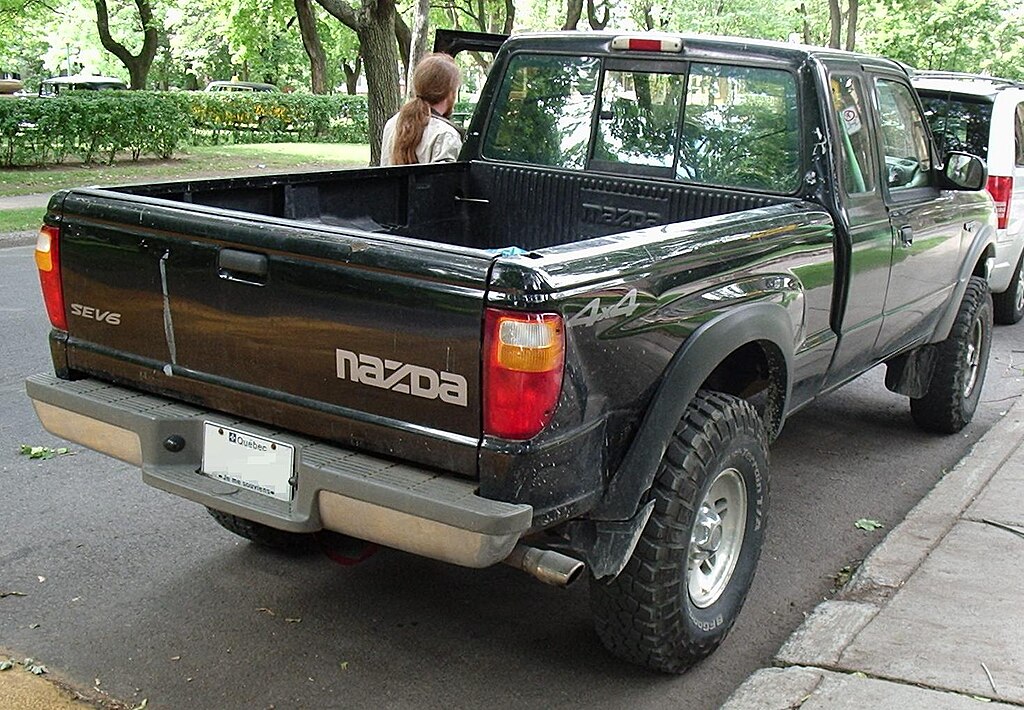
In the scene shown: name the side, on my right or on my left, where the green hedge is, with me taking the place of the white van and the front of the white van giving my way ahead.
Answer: on my left

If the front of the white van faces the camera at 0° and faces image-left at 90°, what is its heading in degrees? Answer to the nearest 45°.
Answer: approximately 225°

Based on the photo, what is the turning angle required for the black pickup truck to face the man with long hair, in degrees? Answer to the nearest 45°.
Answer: approximately 45° to its left

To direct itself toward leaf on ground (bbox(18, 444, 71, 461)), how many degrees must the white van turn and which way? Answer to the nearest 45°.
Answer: approximately 180°

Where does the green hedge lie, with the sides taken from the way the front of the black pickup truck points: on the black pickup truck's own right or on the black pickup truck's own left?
on the black pickup truck's own left

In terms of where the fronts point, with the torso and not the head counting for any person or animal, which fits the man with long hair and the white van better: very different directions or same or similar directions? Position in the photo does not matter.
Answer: same or similar directions

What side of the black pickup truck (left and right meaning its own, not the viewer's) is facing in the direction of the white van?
front

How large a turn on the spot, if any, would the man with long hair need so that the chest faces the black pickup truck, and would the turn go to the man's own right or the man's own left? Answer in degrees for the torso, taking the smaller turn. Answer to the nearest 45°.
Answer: approximately 135° to the man's own right

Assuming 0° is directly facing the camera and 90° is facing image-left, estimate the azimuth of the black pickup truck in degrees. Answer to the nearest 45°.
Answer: approximately 225°

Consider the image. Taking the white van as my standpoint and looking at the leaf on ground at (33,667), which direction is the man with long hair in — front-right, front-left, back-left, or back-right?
front-right

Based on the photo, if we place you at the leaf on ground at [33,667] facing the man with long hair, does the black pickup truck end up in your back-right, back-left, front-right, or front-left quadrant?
front-right

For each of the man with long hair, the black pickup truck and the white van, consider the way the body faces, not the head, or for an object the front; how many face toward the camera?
0

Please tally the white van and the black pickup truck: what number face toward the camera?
0

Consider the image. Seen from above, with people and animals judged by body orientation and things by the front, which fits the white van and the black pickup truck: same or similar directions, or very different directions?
same or similar directions
